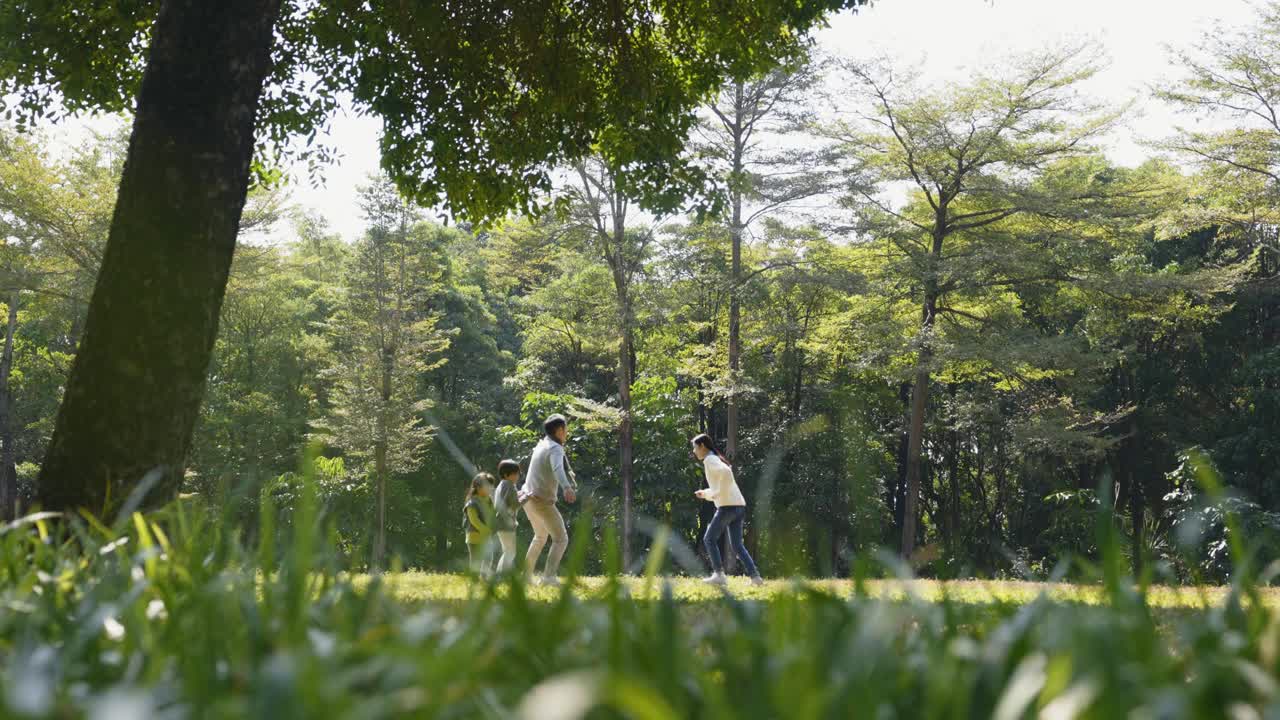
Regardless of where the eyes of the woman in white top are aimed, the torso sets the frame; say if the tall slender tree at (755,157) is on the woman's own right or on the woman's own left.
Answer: on the woman's own right

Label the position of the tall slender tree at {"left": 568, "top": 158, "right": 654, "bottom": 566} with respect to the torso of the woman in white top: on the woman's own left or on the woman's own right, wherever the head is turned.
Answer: on the woman's own right

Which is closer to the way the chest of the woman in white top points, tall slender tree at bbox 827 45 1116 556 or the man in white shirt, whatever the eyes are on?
the man in white shirt

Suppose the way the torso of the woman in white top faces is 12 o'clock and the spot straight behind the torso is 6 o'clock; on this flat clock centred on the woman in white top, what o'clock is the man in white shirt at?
The man in white shirt is roughly at 11 o'clock from the woman in white top.

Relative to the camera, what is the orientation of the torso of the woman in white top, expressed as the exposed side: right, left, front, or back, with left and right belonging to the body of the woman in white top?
left

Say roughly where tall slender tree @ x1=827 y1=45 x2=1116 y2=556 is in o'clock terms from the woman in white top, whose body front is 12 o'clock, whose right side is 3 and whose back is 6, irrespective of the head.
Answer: The tall slender tree is roughly at 4 o'clock from the woman in white top.
